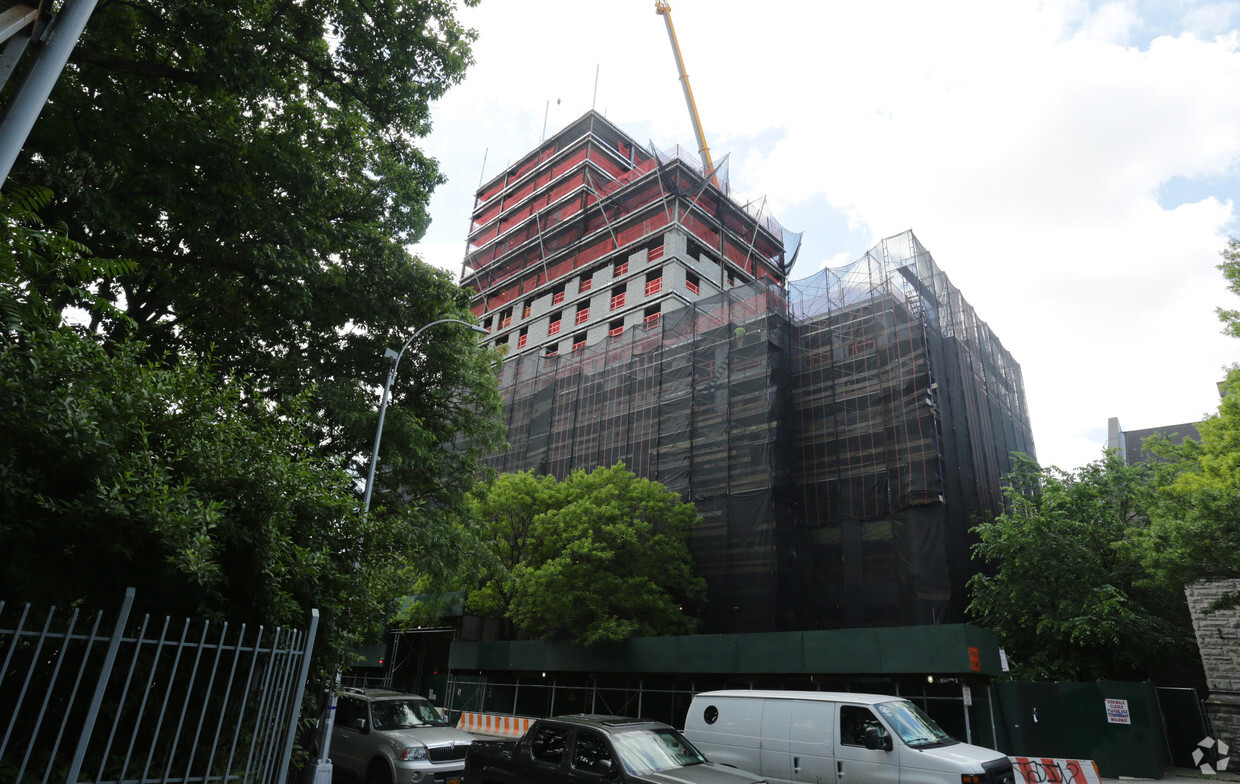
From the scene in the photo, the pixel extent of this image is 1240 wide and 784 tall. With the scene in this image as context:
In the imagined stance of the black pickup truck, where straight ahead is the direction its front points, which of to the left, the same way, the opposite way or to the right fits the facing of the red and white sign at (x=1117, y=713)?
to the right

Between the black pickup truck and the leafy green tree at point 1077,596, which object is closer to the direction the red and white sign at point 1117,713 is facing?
the black pickup truck

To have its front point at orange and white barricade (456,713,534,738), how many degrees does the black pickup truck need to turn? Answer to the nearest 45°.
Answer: approximately 135° to its left

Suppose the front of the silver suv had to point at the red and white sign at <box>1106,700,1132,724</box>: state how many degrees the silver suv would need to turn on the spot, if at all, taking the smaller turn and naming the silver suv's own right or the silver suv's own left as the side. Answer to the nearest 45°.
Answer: approximately 45° to the silver suv's own left

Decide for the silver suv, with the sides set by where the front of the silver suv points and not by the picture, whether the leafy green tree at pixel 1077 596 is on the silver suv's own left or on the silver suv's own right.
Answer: on the silver suv's own left

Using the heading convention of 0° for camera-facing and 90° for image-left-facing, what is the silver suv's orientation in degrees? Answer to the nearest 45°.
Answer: approximately 315°

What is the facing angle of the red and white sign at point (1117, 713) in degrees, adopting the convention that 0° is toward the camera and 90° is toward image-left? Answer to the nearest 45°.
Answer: approximately 0°

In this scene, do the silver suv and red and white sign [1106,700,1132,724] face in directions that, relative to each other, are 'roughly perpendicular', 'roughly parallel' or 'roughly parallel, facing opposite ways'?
roughly perpendicular

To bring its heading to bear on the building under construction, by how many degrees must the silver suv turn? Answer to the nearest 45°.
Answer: approximately 90° to its left

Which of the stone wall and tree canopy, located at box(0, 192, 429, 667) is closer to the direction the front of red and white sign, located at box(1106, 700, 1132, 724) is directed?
the tree canopy

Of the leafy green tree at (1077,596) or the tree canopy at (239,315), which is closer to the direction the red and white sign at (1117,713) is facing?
the tree canopy

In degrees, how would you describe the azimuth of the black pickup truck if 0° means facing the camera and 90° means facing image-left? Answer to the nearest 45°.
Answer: approximately 315°
